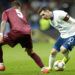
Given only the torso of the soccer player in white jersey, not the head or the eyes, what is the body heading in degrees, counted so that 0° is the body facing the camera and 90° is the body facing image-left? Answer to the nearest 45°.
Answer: approximately 45°
